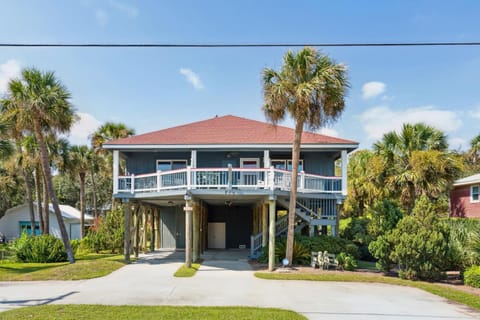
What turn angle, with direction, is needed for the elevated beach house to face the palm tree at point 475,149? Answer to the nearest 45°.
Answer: approximately 135° to its left

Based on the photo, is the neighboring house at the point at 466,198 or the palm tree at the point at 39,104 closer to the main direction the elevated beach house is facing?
the palm tree

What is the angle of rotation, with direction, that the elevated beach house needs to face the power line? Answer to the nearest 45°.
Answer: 0° — it already faces it

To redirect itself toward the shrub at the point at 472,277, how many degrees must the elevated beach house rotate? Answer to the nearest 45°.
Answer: approximately 45° to its left

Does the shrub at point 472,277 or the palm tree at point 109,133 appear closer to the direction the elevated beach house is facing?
the shrub

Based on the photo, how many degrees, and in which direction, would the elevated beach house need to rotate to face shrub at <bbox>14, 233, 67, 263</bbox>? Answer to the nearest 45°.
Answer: approximately 90° to its right

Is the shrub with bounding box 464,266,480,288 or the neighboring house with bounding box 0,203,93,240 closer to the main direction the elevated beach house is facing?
the shrub

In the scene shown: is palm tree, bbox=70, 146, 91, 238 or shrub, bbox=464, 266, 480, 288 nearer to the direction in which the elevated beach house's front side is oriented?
the shrub

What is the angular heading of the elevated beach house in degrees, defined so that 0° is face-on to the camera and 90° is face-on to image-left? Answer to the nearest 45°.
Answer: approximately 0°

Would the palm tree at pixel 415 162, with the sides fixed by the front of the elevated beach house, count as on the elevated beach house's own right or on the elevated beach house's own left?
on the elevated beach house's own left

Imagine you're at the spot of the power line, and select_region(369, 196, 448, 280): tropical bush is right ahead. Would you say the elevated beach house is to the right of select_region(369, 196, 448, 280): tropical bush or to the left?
left
